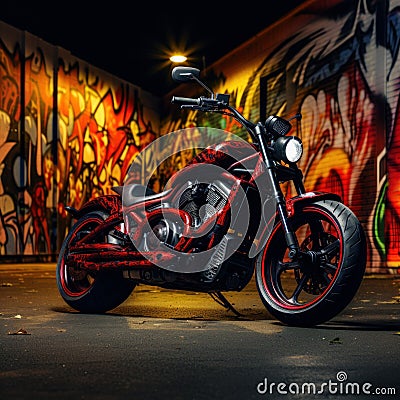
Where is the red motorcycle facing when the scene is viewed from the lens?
facing the viewer and to the right of the viewer
